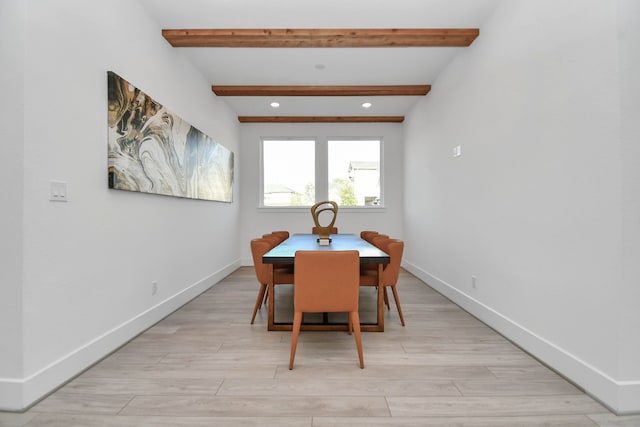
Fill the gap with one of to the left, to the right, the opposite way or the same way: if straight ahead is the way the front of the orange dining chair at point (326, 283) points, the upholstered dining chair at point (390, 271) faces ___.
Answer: to the left

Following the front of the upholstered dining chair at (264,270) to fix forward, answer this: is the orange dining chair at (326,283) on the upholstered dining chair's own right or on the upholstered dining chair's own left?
on the upholstered dining chair's own right

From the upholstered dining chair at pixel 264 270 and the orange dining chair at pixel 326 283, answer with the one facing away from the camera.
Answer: the orange dining chair

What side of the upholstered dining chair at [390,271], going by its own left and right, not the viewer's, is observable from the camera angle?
left

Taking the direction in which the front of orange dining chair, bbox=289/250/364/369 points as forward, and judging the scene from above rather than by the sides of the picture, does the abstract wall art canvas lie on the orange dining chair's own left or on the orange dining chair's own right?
on the orange dining chair's own left

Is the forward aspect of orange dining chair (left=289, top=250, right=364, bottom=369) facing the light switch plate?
no

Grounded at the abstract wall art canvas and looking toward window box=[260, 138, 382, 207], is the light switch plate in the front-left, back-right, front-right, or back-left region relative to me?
back-right

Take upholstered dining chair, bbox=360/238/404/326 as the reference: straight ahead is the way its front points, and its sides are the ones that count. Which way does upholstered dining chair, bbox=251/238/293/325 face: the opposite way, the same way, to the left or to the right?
the opposite way

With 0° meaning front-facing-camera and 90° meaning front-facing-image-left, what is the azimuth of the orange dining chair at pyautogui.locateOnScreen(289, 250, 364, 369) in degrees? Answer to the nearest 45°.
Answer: approximately 180°

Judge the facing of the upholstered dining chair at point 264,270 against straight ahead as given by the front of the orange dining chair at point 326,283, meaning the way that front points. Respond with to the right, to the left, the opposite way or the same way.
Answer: to the right

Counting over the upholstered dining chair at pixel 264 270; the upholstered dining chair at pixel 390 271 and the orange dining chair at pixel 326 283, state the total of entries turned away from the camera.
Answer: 1

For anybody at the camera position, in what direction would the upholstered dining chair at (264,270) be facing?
facing to the right of the viewer

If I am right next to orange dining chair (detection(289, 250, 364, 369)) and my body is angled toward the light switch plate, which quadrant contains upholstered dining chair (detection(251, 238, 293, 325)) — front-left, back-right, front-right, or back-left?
front-right

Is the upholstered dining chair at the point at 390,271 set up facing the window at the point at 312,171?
no

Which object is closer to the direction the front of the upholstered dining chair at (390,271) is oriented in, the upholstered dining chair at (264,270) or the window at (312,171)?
the upholstered dining chair

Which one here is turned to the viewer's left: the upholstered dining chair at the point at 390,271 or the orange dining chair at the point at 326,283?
the upholstered dining chair

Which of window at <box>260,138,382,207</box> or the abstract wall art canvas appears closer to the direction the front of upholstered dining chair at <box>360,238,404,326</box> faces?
the abstract wall art canvas

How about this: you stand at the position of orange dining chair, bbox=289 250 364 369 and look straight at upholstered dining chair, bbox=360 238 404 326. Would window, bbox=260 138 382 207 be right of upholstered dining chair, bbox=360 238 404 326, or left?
left

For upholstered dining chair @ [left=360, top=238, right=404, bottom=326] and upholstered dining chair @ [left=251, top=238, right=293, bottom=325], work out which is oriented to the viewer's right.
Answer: upholstered dining chair @ [left=251, top=238, right=293, bottom=325]

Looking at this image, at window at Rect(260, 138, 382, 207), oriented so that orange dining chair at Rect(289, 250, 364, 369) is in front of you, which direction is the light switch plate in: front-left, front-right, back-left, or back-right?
front-right

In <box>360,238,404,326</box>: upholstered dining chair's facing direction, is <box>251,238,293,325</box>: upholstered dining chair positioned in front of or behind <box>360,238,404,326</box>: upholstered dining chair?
in front
